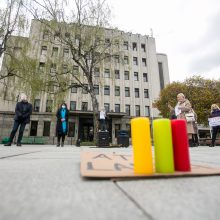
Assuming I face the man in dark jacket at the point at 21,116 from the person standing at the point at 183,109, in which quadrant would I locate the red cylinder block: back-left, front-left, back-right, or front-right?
front-left

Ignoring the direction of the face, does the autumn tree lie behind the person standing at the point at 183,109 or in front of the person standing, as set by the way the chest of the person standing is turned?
behind

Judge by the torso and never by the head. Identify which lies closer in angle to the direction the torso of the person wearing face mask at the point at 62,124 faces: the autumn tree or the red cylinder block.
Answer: the red cylinder block

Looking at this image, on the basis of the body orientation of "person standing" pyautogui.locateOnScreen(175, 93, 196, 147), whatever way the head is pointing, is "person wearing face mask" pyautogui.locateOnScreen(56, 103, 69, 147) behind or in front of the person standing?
in front

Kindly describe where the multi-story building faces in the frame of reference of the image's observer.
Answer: facing the viewer

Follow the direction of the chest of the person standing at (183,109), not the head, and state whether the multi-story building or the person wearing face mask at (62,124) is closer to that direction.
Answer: the person wearing face mask

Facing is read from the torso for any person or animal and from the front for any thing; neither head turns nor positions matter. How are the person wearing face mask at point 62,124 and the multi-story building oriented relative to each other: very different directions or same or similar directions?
same or similar directions

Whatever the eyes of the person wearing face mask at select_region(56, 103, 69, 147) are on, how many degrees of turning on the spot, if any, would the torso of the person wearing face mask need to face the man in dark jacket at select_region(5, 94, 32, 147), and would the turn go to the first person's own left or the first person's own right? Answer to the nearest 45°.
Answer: approximately 45° to the first person's own right

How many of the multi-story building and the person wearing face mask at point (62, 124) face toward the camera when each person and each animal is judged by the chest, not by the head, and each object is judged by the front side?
2

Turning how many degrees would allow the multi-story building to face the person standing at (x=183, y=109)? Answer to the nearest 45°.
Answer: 0° — it already faces them

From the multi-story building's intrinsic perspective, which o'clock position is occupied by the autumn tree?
The autumn tree is roughly at 10 o'clock from the multi-story building.
